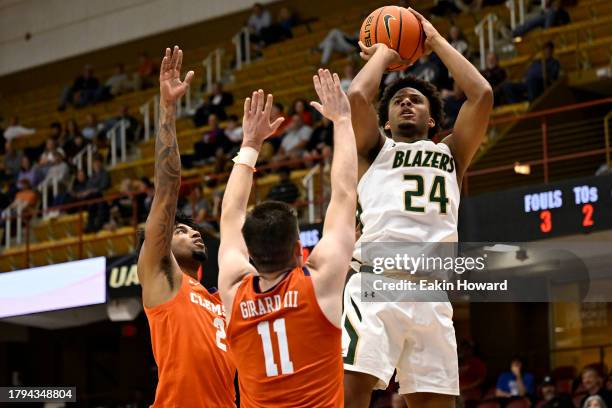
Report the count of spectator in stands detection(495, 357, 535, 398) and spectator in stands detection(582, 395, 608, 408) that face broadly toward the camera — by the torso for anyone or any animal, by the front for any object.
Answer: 2

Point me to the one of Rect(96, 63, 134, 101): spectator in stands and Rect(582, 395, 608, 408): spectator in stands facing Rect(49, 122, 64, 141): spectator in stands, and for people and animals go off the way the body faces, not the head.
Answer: Rect(96, 63, 134, 101): spectator in stands

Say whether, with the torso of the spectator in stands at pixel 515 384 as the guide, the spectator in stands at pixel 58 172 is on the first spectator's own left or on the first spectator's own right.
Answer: on the first spectator's own right

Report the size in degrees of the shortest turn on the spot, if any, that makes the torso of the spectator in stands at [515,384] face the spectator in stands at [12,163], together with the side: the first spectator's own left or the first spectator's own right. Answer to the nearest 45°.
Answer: approximately 135° to the first spectator's own right

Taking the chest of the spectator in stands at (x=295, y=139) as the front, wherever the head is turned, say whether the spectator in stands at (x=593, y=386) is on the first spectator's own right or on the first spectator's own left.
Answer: on the first spectator's own left

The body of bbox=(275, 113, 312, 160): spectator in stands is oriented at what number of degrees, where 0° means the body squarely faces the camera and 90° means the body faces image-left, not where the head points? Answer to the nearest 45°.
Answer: approximately 45°

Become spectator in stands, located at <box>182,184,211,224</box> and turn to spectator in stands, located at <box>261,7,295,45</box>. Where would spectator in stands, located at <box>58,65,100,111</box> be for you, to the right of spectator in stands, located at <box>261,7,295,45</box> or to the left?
left

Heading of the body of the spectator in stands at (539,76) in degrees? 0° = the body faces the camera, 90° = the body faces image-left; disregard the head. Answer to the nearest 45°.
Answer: approximately 45°

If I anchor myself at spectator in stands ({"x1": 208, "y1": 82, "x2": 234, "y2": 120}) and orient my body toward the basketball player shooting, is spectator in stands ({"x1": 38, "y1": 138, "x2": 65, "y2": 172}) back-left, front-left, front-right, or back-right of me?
back-right

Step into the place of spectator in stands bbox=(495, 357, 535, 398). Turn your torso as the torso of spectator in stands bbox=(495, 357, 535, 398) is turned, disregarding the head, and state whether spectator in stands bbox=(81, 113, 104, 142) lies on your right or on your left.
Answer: on your right

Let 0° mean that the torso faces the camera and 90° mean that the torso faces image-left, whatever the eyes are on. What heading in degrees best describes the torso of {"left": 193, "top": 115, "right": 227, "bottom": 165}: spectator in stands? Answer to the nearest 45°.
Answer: approximately 45°
